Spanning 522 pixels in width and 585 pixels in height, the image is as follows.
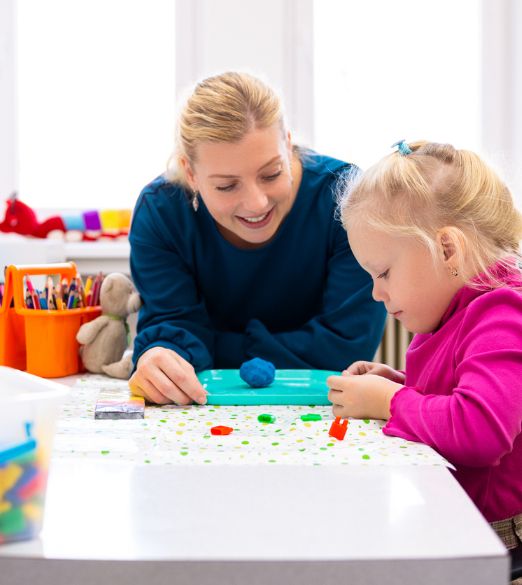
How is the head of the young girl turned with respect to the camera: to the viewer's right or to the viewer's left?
to the viewer's left

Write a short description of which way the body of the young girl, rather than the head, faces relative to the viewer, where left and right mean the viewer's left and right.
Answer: facing to the left of the viewer

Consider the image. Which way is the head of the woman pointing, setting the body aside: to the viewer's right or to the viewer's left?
to the viewer's right

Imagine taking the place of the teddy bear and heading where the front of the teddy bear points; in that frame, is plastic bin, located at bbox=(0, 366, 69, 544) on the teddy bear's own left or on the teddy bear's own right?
on the teddy bear's own right
